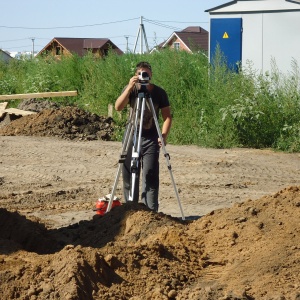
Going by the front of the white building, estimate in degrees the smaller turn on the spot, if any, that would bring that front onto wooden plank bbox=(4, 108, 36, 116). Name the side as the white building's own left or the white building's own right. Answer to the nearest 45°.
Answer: approximately 90° to the white building's own right

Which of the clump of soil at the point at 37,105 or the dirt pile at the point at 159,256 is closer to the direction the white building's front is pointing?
the dirt pile

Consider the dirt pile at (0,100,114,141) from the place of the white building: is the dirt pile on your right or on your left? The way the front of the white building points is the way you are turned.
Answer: on your right

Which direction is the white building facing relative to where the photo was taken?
toward the camera

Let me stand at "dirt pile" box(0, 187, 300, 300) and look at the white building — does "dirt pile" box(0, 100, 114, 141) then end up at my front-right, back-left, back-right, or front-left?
front-left

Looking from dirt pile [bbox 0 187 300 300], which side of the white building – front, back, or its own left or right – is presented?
front

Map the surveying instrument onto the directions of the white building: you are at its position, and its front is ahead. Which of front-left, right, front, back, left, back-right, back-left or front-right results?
front

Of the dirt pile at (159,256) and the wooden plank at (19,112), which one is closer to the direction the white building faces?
the dirt pile
